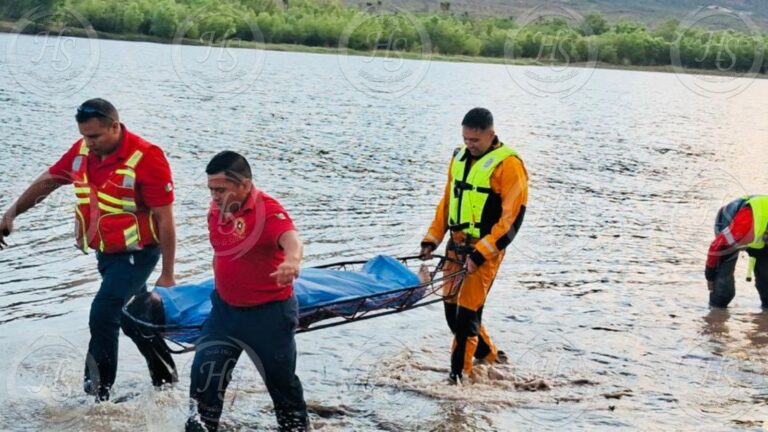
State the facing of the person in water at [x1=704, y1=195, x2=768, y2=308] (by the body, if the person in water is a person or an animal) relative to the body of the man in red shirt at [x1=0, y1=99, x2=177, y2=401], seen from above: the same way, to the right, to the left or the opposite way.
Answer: to the right

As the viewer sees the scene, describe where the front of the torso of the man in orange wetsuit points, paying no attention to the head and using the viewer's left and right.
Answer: facing the viewer and to the left of the viewer

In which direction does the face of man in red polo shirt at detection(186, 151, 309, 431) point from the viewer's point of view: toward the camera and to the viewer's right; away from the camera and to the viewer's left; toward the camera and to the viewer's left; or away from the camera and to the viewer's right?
toward the camera and to the viewer's left

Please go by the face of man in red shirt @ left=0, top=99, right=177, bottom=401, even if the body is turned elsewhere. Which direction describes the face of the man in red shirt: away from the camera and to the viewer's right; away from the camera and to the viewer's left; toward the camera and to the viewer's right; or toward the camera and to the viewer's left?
toward the camera and to the viewer's left

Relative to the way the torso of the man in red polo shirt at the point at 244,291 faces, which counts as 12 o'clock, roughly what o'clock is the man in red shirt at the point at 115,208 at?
The man in red shirt is roughly at 3 o'clock from the man in red polo shirt.

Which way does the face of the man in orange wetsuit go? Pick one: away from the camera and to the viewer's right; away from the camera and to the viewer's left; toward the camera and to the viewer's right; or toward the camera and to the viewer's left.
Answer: toward the camera and to the viewer's left

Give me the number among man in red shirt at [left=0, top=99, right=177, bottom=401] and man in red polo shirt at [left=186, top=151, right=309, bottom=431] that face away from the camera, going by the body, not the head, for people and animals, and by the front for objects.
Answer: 0

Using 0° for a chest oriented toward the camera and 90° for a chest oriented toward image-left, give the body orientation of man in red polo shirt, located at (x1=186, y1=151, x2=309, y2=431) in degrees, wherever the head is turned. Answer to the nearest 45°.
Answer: approximately 45°

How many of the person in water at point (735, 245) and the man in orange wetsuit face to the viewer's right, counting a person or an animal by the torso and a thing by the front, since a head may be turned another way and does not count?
0

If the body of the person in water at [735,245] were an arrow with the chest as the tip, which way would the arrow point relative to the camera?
to the viewer's left

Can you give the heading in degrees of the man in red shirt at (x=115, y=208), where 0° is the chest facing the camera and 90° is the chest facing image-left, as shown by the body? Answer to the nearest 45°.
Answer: approximately 45°

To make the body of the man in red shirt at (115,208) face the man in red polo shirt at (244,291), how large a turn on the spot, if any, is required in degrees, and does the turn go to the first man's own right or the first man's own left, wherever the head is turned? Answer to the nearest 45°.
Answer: approximately 90° to the first man's own left
